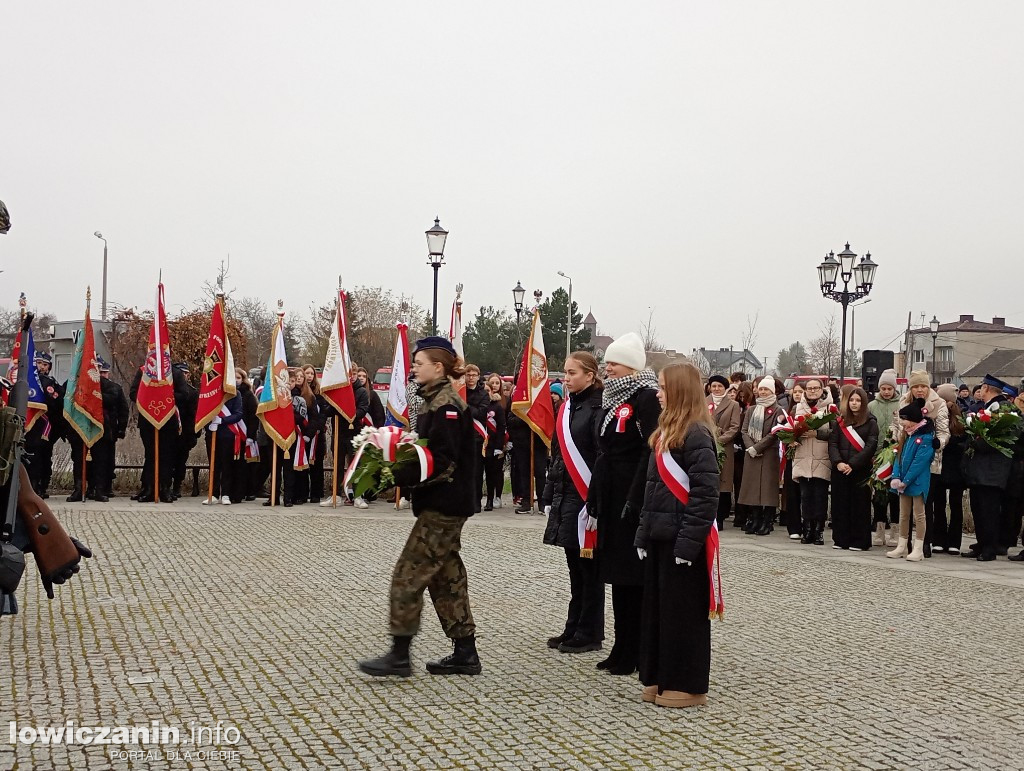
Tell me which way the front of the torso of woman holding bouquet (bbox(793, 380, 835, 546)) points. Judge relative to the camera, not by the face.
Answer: toward the camera

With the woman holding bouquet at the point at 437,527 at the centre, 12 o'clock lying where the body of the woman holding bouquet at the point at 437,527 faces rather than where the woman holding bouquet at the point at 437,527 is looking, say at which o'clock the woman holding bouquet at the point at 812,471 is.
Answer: the woman holding bouquet at the point at 812,471 is roughly at 4 o'clock from the woman holding bouquet at the point at 437,527.

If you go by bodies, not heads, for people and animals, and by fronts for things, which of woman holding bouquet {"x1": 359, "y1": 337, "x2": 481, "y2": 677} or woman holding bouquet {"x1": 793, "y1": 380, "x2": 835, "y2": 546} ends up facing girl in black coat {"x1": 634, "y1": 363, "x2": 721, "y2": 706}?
woman holding bouquet {"x1": 793, "y1": 380, "x2": 835, "y2": 546}

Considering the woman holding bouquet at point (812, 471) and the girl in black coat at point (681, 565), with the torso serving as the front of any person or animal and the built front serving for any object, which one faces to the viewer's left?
the girl in black coat

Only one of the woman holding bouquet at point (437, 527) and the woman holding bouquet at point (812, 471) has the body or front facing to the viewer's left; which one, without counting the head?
the woman holding bouquet at point (437, 527)

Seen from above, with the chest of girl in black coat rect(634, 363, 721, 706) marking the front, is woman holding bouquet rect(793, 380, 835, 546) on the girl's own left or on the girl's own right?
on the girl's own right

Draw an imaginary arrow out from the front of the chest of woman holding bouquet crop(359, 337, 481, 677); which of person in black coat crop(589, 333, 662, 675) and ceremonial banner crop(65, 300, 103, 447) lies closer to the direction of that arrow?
the ceremonial banner

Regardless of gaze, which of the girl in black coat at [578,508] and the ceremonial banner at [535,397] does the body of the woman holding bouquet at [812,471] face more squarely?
the girl in black coat

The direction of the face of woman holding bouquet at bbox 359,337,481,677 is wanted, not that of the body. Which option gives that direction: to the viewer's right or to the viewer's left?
to the viewer's left

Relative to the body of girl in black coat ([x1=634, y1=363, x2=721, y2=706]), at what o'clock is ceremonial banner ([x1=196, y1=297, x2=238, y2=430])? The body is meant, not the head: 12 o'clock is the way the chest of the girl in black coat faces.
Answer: The ceremonial banner is roughly at 2 o'clock from the girl in black coat.

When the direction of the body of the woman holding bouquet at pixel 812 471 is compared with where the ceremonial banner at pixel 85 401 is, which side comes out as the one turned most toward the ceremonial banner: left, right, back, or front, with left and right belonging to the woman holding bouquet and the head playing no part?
right

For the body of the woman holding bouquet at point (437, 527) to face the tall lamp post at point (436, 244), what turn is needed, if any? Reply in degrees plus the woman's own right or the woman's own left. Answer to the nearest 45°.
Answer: approximately 90° to the woman's own right

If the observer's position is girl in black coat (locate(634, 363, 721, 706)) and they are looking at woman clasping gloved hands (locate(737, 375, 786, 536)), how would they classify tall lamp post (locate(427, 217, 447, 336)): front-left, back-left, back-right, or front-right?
front-left

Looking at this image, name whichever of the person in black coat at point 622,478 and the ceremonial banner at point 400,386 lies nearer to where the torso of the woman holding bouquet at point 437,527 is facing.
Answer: the ceremonial banner

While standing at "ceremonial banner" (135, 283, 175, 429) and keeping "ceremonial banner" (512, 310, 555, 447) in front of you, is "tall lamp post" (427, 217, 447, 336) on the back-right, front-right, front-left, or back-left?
front-left

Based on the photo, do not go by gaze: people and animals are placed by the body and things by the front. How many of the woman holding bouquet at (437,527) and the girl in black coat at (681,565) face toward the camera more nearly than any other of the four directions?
0

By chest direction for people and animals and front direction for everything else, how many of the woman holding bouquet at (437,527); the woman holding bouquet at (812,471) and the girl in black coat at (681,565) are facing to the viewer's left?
2
